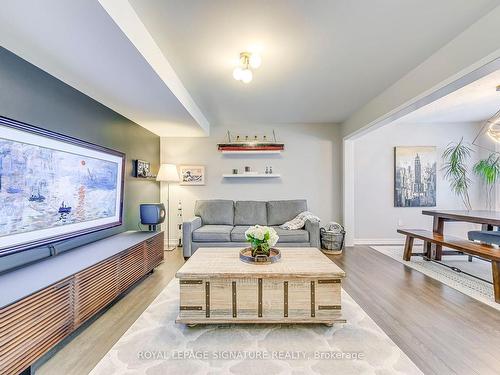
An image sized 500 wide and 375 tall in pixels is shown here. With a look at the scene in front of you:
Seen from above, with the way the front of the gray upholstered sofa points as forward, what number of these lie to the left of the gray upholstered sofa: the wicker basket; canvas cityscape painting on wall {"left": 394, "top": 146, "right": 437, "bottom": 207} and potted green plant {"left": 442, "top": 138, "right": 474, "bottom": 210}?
3

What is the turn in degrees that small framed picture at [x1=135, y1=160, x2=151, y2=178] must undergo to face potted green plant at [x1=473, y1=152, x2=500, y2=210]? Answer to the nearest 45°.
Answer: approximately 45° to its left

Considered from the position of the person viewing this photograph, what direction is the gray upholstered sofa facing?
facing the viewer

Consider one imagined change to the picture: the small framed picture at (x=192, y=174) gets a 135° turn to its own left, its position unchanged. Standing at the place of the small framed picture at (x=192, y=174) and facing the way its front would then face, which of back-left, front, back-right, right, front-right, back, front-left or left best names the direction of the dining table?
right

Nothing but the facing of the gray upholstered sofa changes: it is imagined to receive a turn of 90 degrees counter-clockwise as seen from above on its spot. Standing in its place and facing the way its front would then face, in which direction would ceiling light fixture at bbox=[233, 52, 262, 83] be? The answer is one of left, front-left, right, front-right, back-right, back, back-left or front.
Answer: right

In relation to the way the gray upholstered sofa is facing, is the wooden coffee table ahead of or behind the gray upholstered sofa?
ahead

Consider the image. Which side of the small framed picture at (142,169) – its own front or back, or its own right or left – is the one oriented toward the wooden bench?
front

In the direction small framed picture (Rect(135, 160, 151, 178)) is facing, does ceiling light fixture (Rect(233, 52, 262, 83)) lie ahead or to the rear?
ahead

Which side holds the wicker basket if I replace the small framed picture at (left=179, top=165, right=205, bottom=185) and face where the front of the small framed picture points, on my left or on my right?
on my left

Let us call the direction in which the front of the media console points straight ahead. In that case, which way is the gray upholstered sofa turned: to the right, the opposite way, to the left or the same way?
to the right

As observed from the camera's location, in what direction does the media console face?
facing the viewer and to the right of the viewer

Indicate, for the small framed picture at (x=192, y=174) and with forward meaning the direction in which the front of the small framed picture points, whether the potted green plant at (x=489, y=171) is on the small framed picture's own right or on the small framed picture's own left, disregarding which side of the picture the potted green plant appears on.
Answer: on the small framed picture's own left

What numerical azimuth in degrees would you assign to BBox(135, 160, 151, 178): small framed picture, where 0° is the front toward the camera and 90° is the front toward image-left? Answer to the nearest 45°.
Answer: approximately 315°

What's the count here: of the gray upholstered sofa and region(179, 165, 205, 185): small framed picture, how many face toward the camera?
2

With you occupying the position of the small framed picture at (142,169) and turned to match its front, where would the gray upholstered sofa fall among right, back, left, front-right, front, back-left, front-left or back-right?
front-left

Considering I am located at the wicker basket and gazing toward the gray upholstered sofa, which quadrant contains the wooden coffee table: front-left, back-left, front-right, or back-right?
front-left

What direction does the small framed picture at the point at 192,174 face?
toward the camera

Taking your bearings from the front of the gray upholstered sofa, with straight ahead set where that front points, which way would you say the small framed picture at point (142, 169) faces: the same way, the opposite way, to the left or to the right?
to the left
